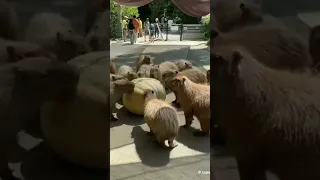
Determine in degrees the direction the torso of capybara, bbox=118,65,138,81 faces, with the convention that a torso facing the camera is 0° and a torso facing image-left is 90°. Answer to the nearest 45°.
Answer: approximately 315°
